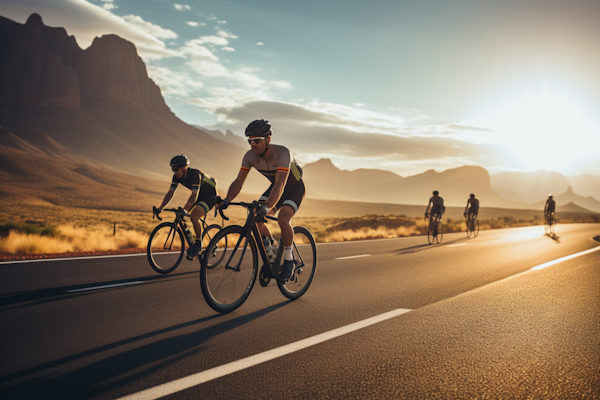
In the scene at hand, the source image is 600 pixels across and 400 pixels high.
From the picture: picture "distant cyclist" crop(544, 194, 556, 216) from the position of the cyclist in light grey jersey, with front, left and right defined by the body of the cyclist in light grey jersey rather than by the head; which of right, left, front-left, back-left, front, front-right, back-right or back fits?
back

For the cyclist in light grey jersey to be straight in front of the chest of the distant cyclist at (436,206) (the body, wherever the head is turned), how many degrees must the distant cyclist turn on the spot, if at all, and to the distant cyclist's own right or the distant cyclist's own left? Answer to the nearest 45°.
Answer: approximately 45° to the distant cyclist's own left

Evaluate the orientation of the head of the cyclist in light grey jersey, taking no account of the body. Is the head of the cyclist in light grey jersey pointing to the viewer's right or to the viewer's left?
to the viewer's left

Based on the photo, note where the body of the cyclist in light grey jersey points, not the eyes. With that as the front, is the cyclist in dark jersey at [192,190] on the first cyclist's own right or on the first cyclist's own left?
on the first cyclist's own right

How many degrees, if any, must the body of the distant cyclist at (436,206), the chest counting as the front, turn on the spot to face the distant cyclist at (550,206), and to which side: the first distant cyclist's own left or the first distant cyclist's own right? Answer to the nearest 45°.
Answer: approximately 180°

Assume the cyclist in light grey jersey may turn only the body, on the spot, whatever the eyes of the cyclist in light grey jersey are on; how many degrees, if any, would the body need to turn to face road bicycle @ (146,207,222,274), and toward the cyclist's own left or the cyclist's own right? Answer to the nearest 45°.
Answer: approximately 90° to the cyclist's own right

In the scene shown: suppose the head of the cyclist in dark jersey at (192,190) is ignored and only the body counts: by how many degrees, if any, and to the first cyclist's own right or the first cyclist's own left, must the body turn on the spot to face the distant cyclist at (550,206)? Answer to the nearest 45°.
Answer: approximately 180°

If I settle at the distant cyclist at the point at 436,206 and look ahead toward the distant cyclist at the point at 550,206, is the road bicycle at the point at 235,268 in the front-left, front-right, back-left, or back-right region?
back-right

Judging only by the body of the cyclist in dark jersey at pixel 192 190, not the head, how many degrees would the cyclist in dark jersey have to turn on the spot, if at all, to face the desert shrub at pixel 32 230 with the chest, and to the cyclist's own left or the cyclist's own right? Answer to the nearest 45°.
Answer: approximately 90° to the cyclist's own right

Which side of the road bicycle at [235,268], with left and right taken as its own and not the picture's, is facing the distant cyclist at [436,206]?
back
